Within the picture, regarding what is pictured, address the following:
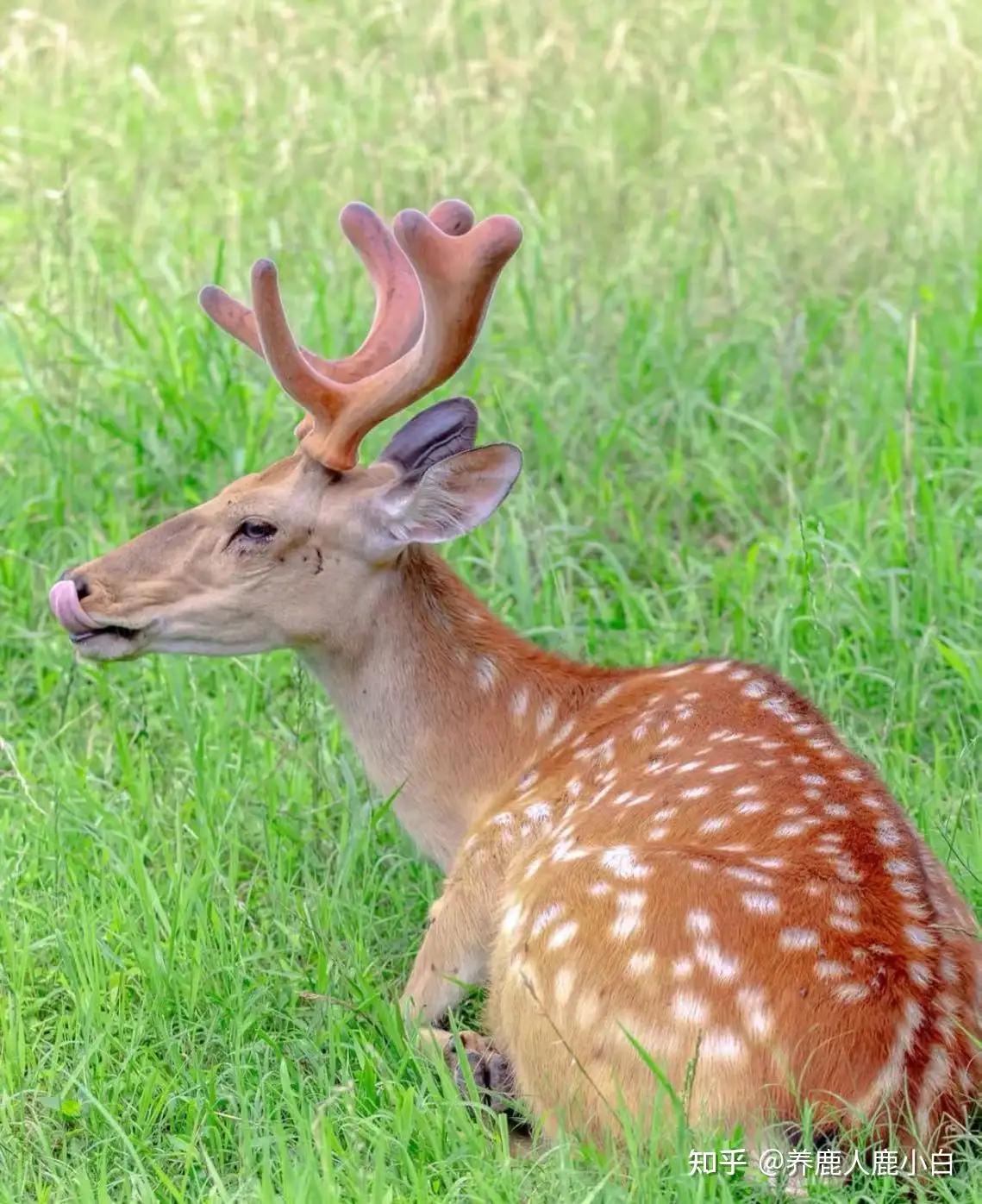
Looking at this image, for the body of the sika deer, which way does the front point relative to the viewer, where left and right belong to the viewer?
facing away from the viewer and to the left of the viewer
